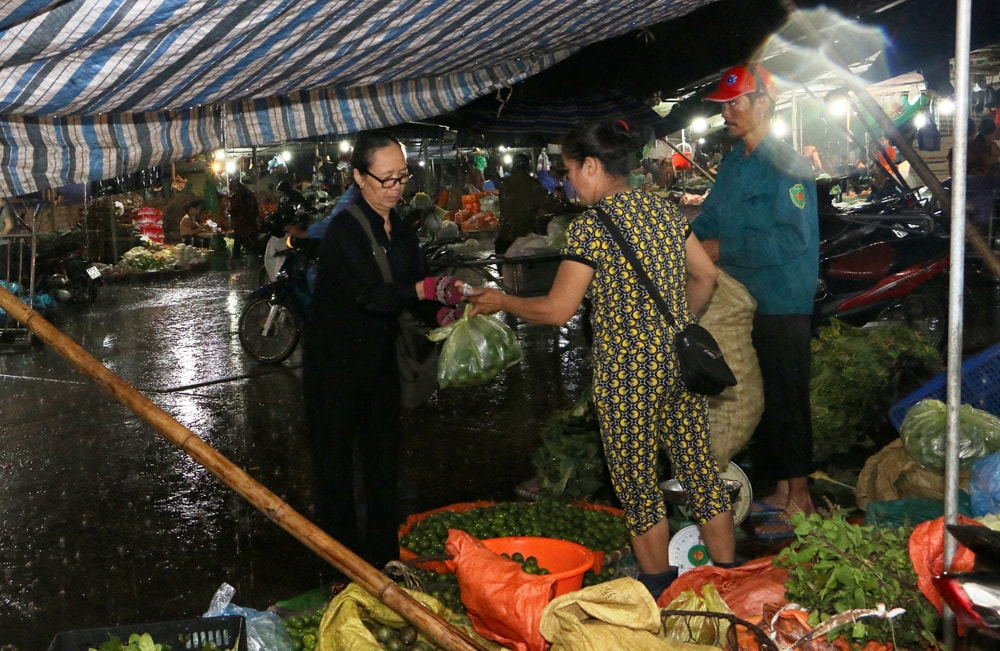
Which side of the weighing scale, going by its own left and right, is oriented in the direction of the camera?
front

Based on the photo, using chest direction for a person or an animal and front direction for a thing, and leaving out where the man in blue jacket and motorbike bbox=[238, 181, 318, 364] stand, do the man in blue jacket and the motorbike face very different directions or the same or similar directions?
same or similar directions

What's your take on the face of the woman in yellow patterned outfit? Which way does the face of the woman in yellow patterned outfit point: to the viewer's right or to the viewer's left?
to the viewer's left

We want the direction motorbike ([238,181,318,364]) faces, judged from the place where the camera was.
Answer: facing the viewer and to the left of the viewer

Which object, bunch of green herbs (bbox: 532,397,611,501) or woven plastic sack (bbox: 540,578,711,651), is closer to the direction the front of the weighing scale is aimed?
the woven plastic sack

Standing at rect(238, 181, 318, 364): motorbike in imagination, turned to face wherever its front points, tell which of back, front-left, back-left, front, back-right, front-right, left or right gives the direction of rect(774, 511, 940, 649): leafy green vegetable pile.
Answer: front-left

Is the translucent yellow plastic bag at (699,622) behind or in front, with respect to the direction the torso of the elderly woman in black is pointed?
in front

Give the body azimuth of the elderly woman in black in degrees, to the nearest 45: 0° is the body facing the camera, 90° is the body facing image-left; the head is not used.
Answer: approximately 315°

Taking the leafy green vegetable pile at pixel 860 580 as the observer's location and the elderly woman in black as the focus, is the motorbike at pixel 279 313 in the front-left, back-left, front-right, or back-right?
front-right
